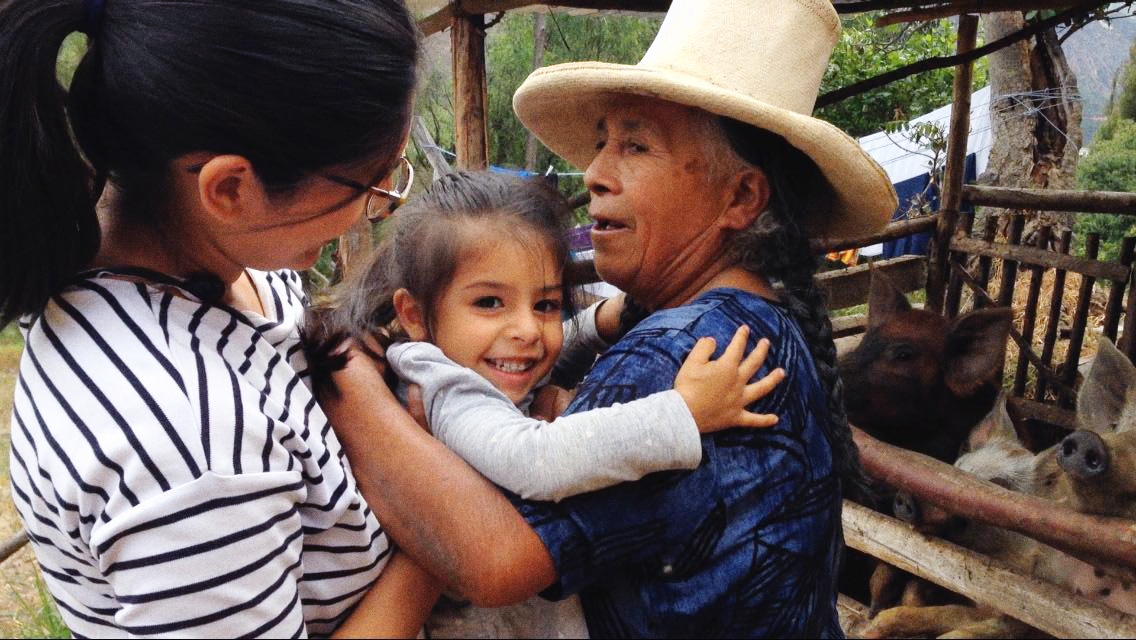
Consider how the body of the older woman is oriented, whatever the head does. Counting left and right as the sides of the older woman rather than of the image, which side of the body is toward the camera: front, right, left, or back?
left

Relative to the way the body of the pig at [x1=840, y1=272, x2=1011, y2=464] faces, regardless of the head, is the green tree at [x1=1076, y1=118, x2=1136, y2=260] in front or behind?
behind

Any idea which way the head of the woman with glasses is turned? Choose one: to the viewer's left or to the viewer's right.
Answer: to the viewer's right

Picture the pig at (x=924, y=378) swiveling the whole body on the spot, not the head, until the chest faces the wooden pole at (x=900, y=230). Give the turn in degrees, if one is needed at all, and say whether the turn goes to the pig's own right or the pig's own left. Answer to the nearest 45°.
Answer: approximately 135° to the pig's own right

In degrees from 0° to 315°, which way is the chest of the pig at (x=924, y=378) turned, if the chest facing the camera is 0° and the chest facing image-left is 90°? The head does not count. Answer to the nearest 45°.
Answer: approximately 45°

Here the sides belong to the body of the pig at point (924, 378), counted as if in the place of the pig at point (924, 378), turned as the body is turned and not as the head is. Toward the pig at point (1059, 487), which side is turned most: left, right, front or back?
left

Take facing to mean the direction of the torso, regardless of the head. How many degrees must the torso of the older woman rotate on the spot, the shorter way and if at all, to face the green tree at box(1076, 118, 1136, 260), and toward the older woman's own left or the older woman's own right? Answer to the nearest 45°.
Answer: approximately 135° to the older woman's own right

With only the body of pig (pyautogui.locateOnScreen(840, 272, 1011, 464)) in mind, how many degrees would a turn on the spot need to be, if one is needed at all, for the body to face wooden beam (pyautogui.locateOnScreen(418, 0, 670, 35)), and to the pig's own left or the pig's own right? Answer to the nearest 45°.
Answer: approximately 45° to the pig's own right
